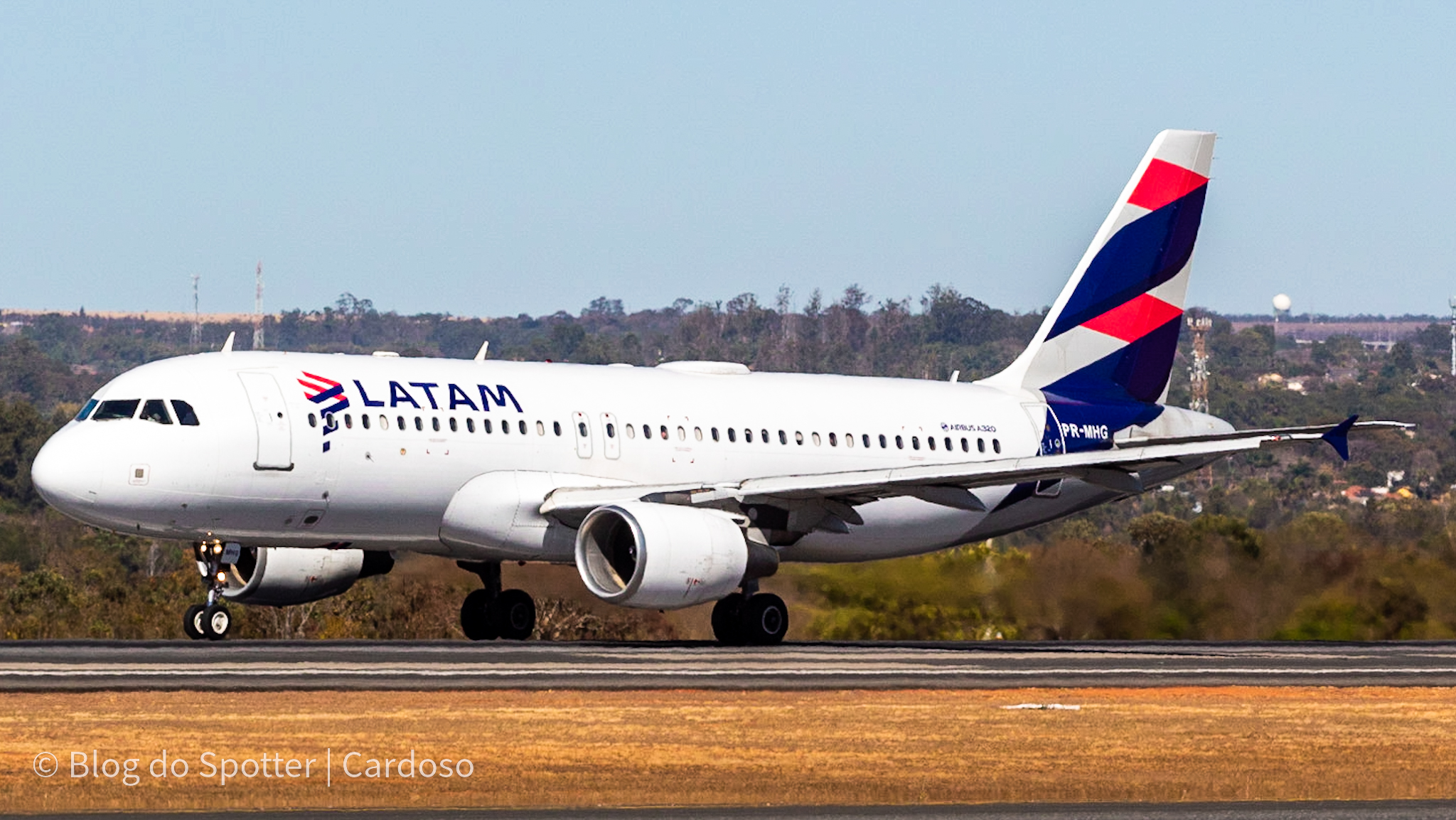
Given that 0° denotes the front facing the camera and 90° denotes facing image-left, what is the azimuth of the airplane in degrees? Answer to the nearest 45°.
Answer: approximately 45°
